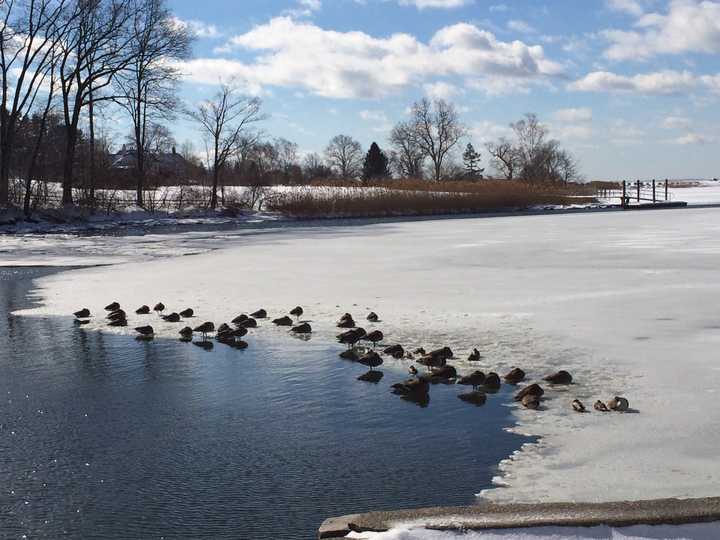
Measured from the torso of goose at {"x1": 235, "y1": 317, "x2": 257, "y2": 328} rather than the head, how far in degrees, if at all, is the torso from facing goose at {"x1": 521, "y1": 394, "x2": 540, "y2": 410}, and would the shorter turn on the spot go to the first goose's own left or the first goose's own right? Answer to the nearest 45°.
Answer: approximately 45° to the first goose's own right

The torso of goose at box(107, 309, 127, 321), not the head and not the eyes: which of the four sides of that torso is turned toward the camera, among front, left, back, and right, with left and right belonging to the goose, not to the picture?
right

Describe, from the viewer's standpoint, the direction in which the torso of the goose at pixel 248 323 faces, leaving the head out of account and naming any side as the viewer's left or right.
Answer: facing to the right of the viewer
